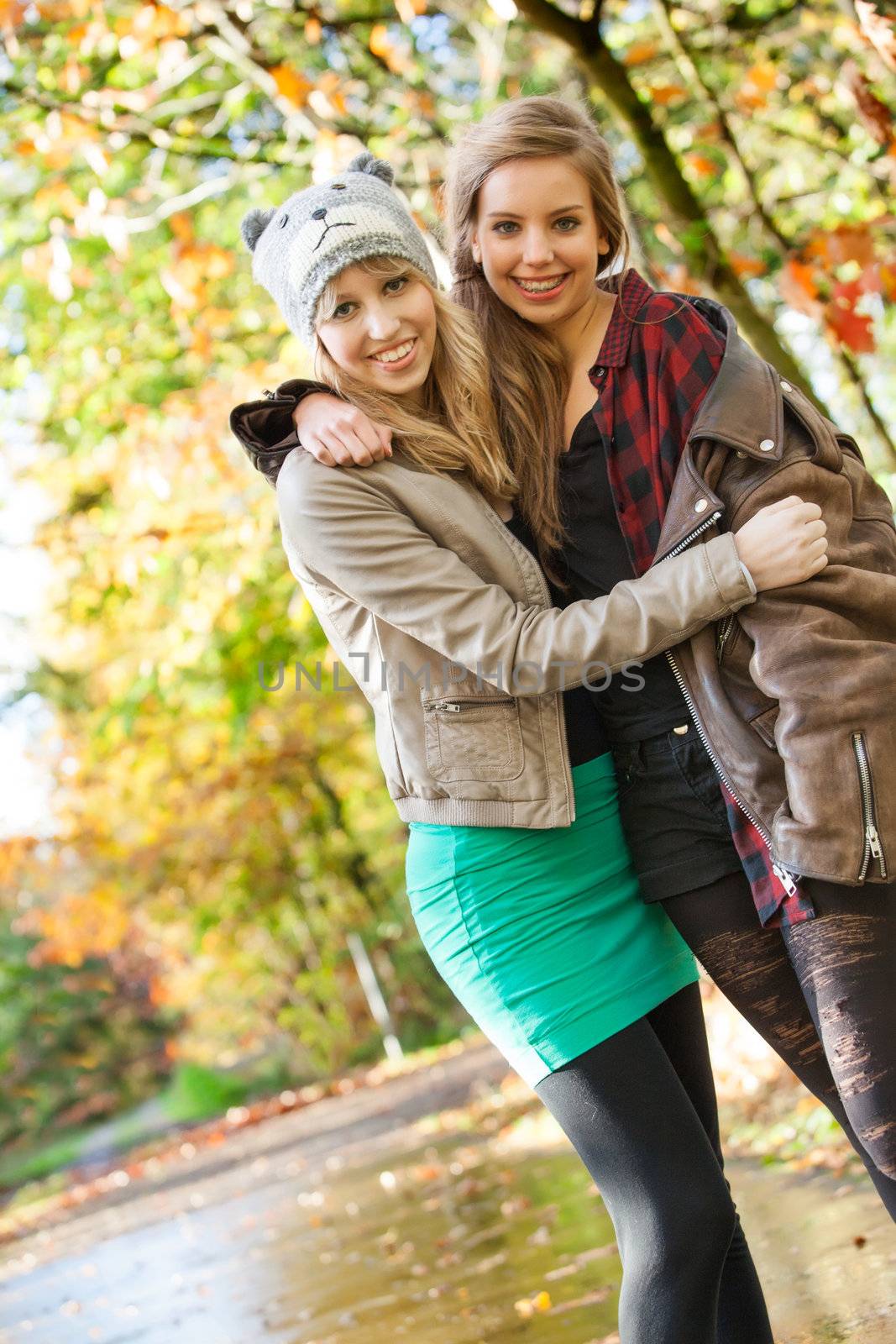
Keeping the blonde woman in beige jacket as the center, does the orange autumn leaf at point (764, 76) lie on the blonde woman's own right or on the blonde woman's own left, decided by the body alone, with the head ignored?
on the blonde woman's own left

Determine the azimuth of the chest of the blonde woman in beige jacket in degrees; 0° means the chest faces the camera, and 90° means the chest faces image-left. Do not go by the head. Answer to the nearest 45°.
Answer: approximately 315°

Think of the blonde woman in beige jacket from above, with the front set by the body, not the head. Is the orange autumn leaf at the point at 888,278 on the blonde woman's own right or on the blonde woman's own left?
on the blonde woman's own left

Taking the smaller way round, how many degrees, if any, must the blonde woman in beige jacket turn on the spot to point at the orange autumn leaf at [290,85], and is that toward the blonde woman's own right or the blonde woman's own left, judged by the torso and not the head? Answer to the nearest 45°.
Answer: approximately 135° to the blonde woman's own left
